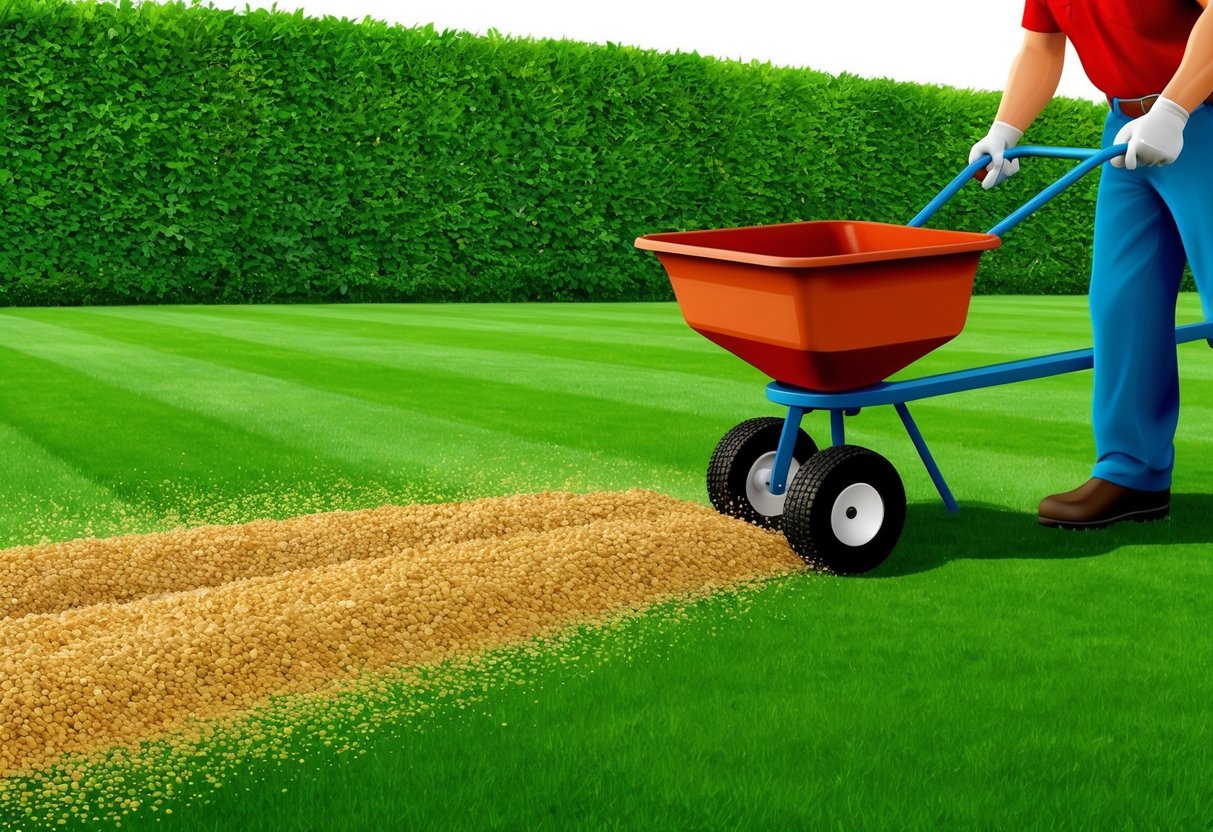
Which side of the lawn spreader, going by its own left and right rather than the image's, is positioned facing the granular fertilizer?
front

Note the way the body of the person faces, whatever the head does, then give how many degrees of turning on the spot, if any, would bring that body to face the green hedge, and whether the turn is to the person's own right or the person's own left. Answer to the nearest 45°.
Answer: approximately 90° to the person's own right

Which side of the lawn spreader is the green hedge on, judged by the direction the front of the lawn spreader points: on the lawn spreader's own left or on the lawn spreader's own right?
on the lawn spreader's own right

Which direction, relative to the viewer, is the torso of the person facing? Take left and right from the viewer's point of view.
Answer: facing the viewer and to the left of the viewer

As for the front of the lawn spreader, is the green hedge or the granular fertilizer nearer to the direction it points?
the granular fertilizer

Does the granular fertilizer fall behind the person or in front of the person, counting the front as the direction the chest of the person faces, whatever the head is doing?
in front

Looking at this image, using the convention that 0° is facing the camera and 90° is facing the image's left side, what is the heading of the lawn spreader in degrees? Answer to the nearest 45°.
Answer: approximately 45°
